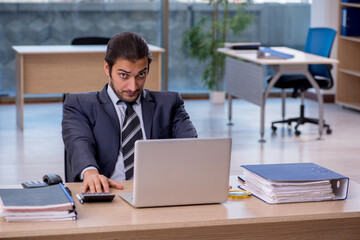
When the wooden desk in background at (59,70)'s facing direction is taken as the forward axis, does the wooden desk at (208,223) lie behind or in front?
behind

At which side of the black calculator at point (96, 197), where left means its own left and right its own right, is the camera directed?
back

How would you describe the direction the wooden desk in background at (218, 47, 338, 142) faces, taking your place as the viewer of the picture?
facing away from the viewer and to the right of the viewer

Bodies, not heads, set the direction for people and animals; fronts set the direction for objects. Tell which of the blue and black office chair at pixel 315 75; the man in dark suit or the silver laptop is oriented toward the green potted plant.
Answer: the silver laptop

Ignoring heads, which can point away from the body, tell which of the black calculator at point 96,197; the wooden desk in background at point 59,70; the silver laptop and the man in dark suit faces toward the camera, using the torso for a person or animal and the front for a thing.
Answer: the man in dark suit

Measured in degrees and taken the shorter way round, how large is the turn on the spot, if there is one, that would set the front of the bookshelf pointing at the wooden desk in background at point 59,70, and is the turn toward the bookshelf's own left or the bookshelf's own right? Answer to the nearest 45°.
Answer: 0° — it already faces it

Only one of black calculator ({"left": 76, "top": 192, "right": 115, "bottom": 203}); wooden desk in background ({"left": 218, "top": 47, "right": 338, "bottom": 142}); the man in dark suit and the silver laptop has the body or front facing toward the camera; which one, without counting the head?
the man in dark suit

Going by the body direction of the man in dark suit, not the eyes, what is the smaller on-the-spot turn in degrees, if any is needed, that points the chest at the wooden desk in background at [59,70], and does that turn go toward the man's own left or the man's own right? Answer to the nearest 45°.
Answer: approximately 180°

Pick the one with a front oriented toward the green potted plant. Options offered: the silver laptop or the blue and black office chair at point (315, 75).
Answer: the silver laptop

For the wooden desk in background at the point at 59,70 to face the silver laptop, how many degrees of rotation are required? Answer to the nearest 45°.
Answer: approximately 180°

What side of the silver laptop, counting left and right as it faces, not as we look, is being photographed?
back

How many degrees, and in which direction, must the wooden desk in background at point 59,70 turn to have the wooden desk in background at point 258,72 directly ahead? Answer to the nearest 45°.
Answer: approximately 90° to its right

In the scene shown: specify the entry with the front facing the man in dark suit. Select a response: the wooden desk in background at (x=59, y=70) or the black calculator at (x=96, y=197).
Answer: the black calculator

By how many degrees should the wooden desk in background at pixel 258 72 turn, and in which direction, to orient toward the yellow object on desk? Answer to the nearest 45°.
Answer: approximately 135° to its right

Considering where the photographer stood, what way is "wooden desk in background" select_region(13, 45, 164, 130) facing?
facing away from the viewer
